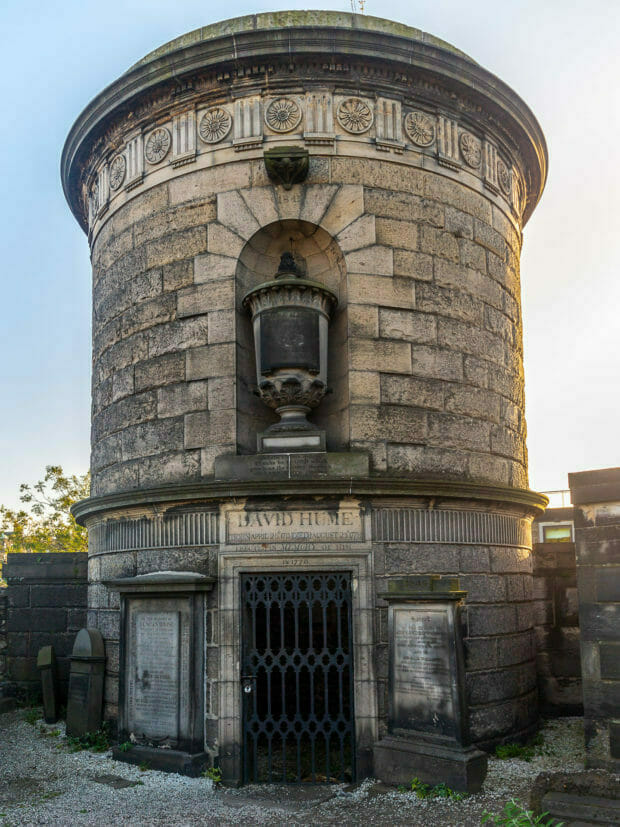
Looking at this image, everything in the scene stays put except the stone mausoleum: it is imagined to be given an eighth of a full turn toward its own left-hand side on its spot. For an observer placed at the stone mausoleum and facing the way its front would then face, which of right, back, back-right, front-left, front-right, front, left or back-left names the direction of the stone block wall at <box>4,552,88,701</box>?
back

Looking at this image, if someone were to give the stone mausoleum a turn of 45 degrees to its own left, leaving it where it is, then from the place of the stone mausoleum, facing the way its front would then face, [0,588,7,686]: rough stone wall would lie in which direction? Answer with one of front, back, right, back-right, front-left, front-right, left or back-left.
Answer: back

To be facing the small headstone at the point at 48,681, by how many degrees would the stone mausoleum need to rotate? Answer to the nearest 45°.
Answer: approximately 135° to its right

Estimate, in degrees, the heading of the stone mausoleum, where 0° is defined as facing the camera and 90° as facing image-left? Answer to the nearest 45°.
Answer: approximately 0°

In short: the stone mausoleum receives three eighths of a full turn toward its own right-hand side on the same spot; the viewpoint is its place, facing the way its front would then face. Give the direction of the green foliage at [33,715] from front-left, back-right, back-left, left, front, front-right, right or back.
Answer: front

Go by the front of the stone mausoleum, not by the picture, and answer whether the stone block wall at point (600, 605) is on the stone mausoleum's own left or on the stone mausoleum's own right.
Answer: on the stone mausoleum's own left
